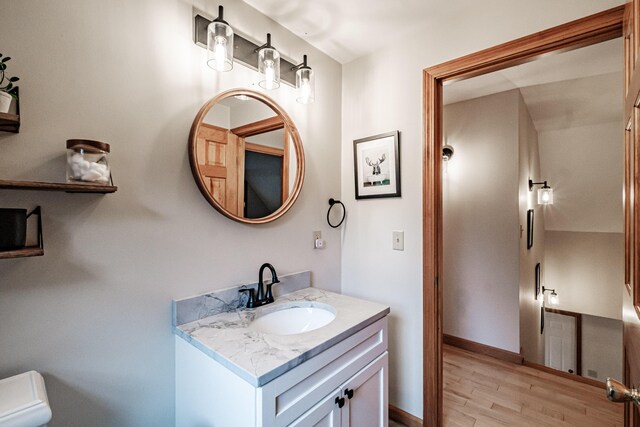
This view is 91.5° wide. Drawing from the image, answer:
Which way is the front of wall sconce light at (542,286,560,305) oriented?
to the viewer's right

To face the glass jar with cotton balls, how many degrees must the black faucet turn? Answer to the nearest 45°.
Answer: approximately 90° to its right

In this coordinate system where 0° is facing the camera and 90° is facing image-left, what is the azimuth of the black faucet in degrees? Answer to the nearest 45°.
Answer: approximately 315°

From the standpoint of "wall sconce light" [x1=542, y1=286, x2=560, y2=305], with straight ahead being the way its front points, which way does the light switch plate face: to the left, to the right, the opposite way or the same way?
to the right

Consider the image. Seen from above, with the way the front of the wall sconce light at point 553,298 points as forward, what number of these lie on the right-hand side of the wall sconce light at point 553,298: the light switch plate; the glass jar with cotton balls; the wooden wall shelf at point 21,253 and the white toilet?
4

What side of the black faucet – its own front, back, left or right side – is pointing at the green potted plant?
right

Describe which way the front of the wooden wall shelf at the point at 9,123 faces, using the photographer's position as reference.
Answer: facing the viewer and to the right of the viewer

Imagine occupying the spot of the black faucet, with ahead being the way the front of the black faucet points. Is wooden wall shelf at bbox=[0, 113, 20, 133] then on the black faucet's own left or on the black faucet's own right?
on the black faucet's own right

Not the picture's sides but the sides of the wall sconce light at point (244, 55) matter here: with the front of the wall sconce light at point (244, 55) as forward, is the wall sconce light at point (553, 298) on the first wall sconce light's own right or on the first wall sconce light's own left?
on the first wall sconce light's own left

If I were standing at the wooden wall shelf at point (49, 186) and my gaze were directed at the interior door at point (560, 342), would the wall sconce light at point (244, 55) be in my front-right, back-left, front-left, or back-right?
front-left

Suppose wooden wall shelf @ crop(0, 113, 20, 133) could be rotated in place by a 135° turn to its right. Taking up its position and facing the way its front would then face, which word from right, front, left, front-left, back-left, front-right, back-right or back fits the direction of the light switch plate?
back

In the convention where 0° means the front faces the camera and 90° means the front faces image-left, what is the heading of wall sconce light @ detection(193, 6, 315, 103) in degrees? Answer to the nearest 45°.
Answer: approximately 315°

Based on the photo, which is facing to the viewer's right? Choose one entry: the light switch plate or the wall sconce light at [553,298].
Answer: the wall sconce light

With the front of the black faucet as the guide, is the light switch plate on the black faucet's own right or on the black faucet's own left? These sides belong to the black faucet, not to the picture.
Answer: on the black faucet's own left
